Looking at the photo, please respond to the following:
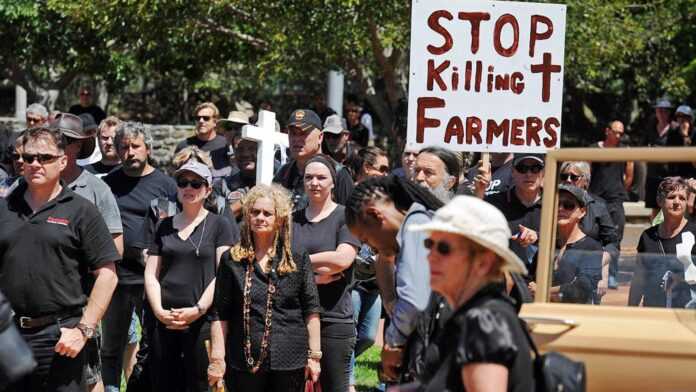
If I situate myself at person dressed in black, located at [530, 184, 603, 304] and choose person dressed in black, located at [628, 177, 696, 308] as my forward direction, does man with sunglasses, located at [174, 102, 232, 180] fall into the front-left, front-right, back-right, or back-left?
back-left

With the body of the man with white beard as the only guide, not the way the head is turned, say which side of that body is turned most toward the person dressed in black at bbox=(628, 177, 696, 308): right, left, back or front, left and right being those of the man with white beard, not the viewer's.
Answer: left

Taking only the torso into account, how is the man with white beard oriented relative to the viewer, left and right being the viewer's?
facing the viewer and to the left of the viewer

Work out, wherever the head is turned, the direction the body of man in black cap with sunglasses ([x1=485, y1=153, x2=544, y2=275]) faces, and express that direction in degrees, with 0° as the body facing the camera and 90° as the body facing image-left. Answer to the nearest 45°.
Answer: approximately 0°

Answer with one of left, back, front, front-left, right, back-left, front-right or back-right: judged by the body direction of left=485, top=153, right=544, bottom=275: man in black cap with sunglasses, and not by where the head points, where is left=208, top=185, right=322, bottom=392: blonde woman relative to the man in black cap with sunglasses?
front-right

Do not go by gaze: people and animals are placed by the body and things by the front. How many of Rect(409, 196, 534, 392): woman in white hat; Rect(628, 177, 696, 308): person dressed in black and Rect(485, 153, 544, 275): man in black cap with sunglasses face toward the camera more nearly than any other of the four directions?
2

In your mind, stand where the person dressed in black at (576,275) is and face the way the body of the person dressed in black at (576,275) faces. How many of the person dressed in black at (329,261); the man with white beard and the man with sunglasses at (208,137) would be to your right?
3

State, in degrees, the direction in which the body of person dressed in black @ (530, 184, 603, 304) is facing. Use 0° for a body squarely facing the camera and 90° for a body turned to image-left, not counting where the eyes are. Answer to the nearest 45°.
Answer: approximately 45°

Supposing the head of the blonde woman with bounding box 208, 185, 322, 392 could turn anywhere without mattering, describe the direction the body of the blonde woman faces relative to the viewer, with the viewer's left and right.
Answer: facing the viewer

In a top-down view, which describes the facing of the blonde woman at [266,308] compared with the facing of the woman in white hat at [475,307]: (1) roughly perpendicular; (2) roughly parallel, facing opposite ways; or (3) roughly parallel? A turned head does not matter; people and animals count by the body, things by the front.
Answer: roughly perpendicular

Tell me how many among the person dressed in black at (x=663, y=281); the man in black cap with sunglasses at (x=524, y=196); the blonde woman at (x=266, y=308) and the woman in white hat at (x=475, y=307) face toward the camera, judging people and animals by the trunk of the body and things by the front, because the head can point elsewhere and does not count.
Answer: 3

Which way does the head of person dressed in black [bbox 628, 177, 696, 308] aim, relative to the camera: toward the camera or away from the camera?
toward the camera

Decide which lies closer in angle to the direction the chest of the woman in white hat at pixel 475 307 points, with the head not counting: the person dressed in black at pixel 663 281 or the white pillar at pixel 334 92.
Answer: the white pillar

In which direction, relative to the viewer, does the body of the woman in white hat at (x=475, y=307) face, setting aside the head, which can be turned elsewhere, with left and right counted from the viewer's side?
facing to the left of the viewer
